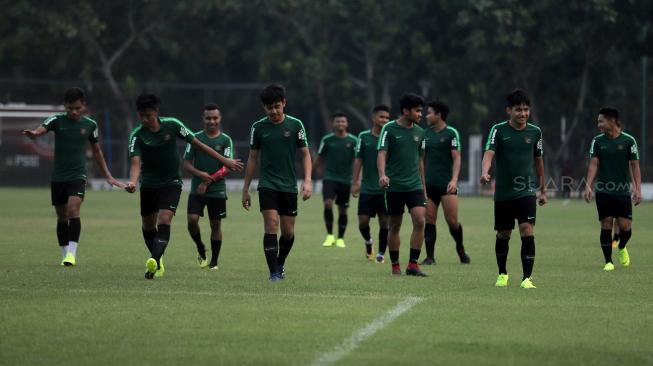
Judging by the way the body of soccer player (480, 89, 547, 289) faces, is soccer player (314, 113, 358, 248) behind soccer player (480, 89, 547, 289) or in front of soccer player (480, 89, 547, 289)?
behind

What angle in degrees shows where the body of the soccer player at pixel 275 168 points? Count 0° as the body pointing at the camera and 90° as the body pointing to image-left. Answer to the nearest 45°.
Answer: approximately 0°
